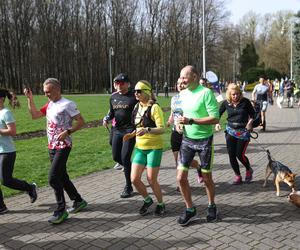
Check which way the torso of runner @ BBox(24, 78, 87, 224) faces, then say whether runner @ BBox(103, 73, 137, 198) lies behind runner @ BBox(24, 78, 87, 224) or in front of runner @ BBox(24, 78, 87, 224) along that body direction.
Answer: behind

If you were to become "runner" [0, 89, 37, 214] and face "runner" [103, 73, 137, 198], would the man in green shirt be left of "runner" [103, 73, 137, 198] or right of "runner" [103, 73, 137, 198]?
right

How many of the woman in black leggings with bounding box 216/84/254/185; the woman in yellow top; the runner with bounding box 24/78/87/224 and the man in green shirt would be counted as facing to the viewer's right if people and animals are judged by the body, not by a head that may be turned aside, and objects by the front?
0

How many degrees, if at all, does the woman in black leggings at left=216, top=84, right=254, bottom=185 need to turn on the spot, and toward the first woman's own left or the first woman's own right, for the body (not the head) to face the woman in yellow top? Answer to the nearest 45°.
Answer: approximately 45° to the first woman's own right

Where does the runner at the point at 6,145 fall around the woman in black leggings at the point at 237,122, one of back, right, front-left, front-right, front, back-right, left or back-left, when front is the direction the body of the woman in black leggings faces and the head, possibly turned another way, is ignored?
front-right

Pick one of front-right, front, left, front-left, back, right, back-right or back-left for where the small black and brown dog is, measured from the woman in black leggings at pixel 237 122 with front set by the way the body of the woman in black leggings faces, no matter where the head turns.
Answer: front-left

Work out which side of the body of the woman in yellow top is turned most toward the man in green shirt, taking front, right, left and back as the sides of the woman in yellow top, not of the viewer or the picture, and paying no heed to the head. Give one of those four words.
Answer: left

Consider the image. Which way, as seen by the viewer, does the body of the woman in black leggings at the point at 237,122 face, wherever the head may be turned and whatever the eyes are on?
toward the camera

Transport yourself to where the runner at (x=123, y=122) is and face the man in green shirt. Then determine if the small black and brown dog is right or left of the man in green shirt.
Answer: left

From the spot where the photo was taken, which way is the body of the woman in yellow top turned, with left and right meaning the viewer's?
facing the viewer and to the left of the viewer

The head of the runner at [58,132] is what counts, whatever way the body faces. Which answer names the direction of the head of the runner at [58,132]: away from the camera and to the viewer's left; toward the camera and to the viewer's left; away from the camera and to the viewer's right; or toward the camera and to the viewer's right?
toward the camera and to the viewer's left

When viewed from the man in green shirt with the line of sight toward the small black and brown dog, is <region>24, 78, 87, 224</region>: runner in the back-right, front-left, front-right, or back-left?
back-left
